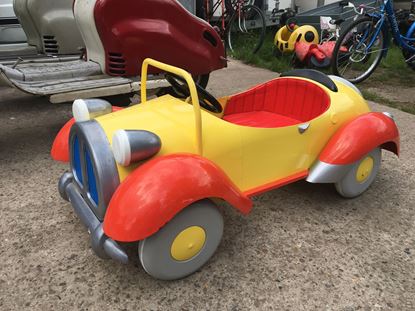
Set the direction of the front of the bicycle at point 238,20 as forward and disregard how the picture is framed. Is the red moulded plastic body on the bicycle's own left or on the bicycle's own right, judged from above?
on the bicycle's own right

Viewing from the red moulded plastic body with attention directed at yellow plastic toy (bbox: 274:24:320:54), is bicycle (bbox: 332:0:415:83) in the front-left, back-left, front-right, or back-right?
front-right

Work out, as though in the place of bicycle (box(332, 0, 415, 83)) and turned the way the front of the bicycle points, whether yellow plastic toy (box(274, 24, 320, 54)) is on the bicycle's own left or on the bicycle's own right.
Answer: on the bicycle's own right

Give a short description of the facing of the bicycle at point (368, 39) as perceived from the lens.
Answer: facing the viewer and to the left of the viewer

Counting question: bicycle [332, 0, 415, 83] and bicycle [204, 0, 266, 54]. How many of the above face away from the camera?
0

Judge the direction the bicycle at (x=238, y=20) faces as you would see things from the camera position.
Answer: facing the viewer and to the right of the viewer

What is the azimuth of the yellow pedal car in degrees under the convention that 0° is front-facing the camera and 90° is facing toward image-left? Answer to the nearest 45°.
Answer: approximately 45°

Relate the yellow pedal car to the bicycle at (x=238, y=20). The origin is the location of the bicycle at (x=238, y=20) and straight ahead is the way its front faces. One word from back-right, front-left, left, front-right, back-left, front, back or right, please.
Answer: front-right

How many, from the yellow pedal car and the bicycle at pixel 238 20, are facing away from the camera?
0

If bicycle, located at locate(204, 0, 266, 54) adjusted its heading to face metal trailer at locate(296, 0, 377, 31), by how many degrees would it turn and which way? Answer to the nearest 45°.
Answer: approximately 45° to its left
